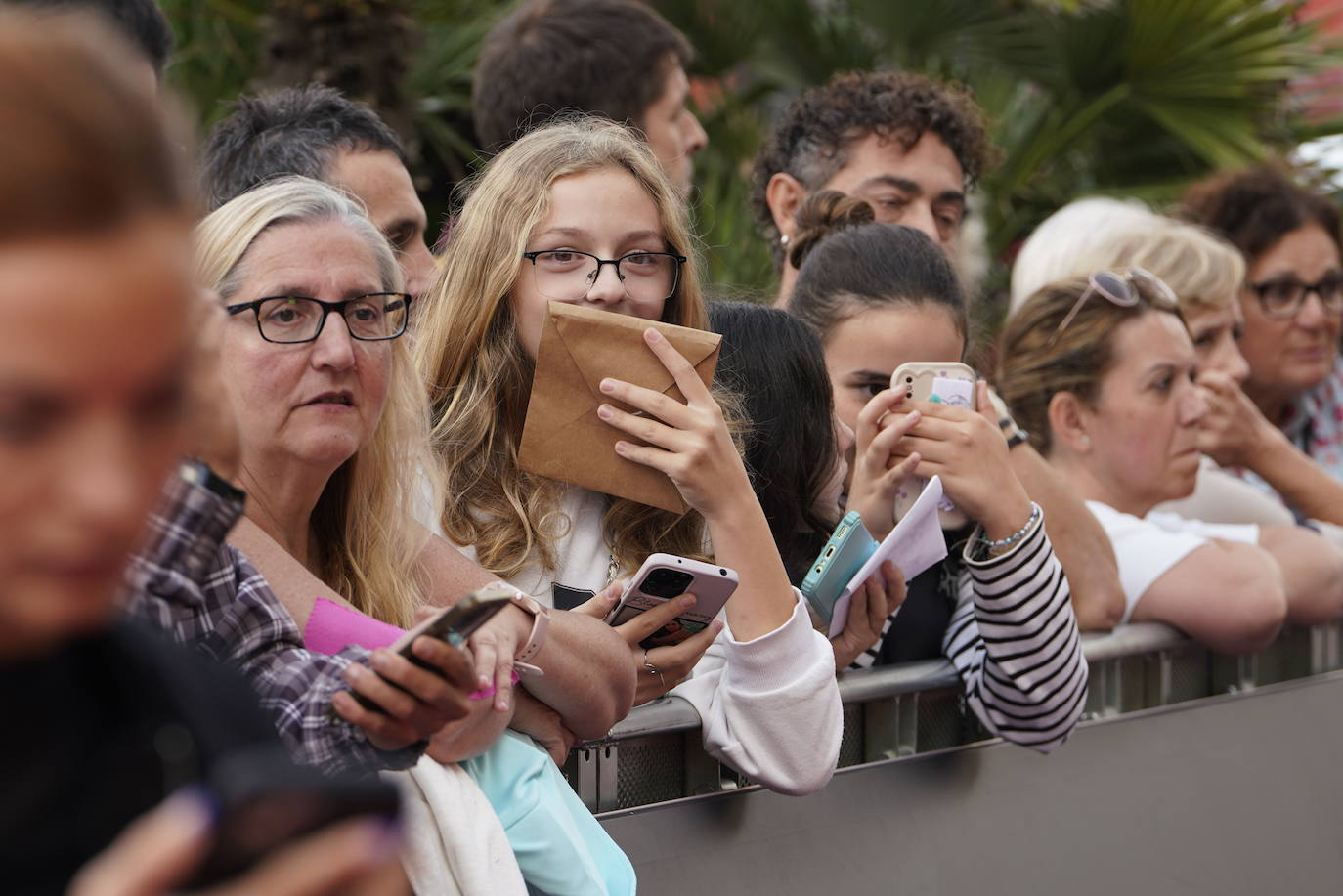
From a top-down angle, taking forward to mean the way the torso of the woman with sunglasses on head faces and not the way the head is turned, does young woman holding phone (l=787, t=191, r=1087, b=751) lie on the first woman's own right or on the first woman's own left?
on the first woman's own right

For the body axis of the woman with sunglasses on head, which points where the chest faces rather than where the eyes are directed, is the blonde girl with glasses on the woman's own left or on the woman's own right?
on the woman's own right

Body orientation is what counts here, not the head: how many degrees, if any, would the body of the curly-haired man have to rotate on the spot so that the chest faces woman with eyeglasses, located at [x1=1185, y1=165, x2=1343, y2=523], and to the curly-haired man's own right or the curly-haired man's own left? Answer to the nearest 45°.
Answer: approximately 90° to the curly-haired man's own left

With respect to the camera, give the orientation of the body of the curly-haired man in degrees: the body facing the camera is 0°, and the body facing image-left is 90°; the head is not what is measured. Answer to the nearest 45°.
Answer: approximately 315°

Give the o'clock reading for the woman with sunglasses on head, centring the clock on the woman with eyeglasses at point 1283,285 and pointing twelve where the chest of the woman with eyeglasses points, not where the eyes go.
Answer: The woman with sunglasses on head is roughly at 2 o'clock from the woman with eyeglasses.

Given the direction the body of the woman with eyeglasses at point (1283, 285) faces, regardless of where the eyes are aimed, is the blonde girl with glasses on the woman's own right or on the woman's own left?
on the woman's own right
